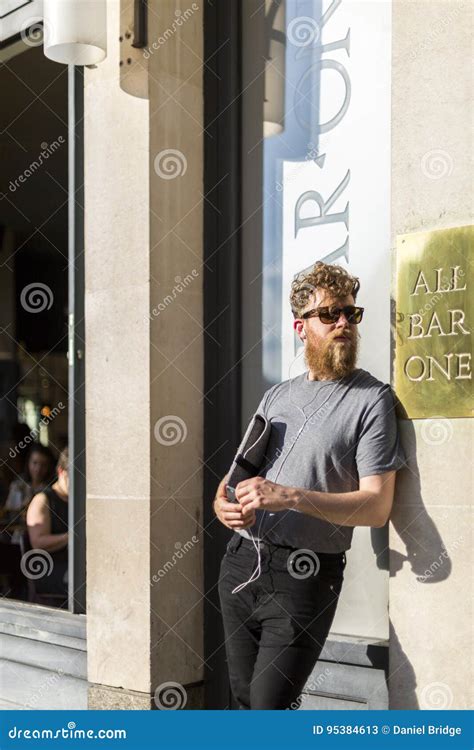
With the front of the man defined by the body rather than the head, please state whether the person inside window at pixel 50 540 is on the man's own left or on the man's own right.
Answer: on the man's own right

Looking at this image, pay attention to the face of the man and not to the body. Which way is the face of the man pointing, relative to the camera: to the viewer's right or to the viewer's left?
to the viewer's right

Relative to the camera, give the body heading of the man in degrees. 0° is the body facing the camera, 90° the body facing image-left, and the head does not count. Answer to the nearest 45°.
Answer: approximately 45°
